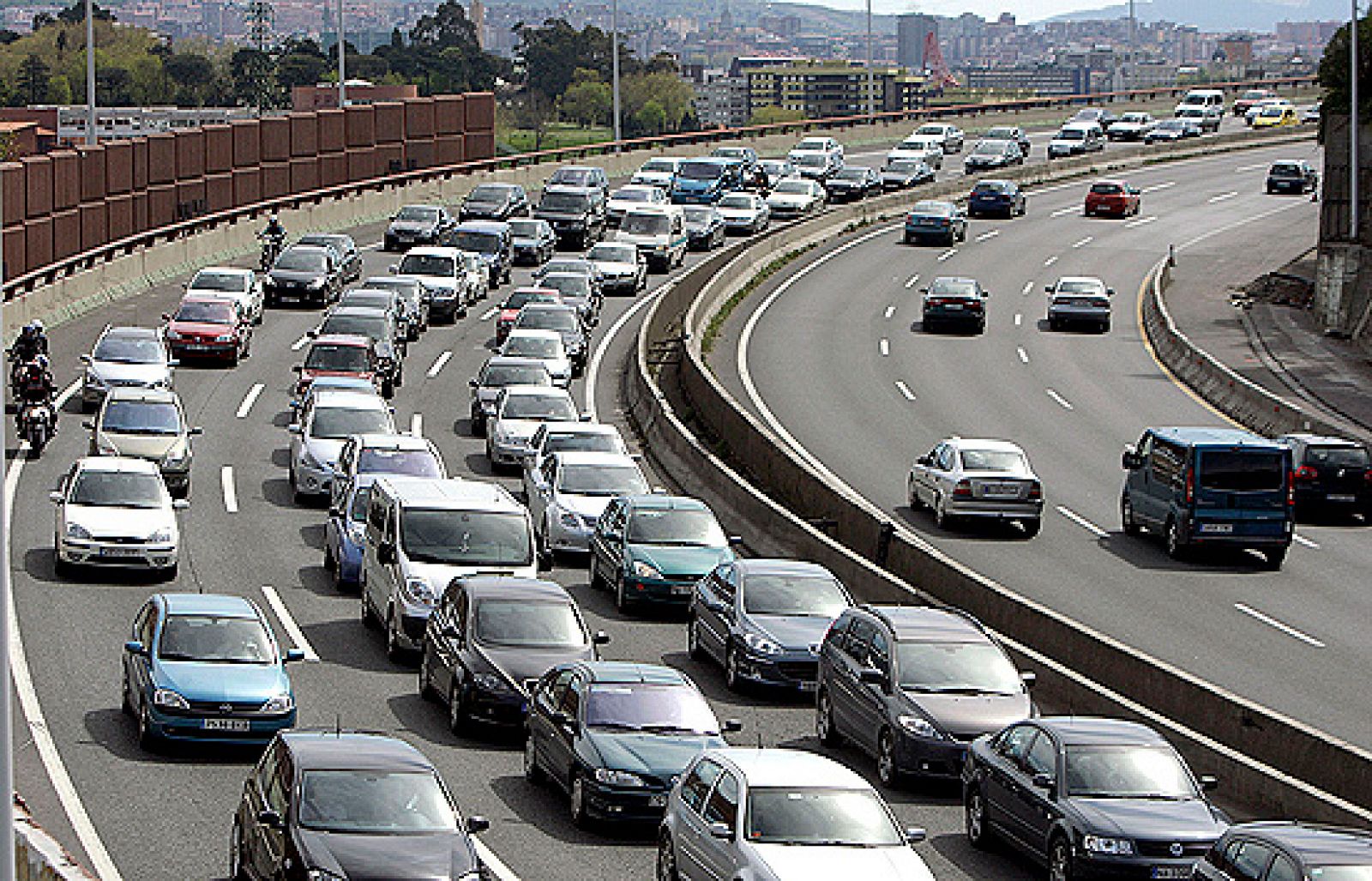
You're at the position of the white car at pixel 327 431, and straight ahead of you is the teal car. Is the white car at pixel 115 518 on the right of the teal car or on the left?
right

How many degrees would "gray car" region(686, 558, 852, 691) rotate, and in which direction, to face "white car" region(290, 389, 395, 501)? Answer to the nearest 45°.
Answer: approximately 180°

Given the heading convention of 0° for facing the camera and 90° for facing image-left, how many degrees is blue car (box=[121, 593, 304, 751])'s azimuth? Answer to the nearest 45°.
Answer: approximately 0°

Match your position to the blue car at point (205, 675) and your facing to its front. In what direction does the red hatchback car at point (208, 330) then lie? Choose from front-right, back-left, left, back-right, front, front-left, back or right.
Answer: back

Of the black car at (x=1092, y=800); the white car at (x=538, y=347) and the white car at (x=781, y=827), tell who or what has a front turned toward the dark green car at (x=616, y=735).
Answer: the white car at (x=538, y=347)

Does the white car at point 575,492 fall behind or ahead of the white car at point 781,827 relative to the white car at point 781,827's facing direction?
behind

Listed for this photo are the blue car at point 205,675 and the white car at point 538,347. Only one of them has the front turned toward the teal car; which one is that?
the white car

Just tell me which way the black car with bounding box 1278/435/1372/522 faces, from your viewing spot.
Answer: facing away from the viewer

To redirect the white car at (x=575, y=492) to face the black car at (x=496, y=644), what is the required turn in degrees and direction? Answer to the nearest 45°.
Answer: approximately 45° to its right

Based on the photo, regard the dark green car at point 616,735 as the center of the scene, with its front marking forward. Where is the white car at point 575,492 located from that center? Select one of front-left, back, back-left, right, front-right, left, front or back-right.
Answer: back-left

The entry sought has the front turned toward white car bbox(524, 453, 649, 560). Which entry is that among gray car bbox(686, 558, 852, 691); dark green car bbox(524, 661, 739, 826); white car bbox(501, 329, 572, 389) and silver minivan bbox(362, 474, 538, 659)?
white car bbox(501, 329, 572, 389)

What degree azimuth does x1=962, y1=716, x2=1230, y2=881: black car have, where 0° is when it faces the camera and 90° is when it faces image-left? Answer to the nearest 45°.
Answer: approximately 315°
